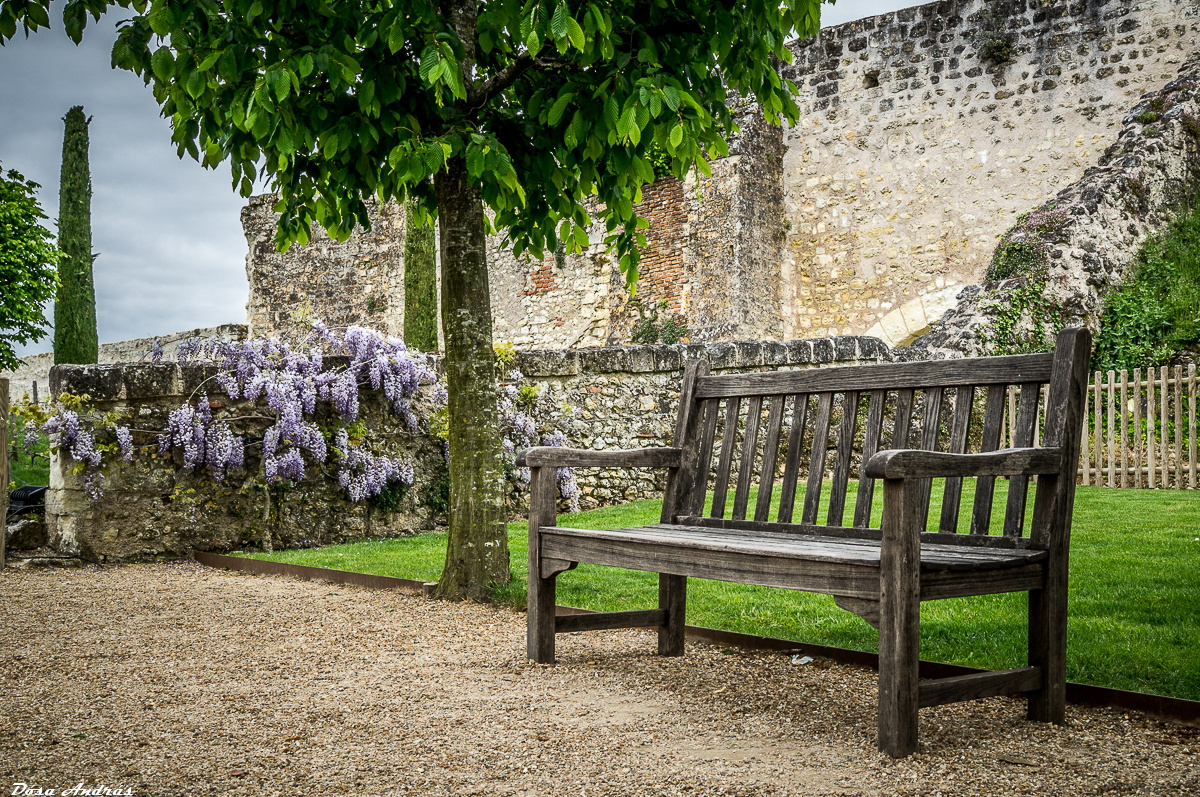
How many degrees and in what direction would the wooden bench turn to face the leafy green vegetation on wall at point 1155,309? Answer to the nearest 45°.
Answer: approximately 135° to its right

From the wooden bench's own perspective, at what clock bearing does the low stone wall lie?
The low stone wall is roughly at 3 o'clock from the wooden bench.

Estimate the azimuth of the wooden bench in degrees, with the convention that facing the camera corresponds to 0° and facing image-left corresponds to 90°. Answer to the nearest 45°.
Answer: approximately 45°

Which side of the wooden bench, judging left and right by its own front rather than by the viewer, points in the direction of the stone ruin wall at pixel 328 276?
right

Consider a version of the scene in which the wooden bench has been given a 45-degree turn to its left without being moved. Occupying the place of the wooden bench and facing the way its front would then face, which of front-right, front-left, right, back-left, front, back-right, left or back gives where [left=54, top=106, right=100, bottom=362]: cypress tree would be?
back-right

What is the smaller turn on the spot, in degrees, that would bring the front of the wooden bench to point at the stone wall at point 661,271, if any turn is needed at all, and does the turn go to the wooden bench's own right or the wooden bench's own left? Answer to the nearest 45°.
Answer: approximately 135° to the wooden bench's own right

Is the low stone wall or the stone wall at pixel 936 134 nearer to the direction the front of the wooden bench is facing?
the low stone wall

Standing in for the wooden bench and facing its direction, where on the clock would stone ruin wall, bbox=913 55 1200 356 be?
The stone ruin wall is roughly at 5 o'clock from the wooden bench.

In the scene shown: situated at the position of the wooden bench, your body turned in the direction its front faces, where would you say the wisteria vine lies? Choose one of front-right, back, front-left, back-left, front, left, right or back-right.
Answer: right

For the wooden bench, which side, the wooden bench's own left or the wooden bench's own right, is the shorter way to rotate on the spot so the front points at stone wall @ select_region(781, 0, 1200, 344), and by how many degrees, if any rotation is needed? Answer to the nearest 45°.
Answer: approximately 135° to the wooden bench's own right
